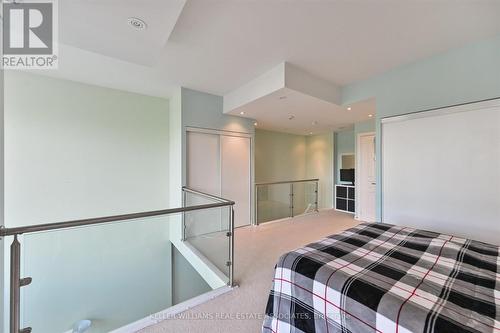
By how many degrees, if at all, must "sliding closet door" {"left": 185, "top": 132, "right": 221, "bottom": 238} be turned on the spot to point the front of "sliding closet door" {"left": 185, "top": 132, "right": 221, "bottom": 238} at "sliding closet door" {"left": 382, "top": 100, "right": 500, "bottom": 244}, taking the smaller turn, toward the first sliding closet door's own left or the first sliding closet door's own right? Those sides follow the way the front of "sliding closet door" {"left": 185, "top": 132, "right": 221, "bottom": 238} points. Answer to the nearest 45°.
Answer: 0° — it already faces it

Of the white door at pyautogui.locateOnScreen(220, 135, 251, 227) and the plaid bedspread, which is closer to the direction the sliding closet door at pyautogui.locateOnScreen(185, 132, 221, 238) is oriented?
the plaid bedspread

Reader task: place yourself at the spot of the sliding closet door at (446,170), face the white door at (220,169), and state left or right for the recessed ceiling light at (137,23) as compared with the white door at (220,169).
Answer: left

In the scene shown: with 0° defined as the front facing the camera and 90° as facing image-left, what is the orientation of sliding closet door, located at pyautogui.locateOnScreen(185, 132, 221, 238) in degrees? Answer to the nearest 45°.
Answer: approximately 315°

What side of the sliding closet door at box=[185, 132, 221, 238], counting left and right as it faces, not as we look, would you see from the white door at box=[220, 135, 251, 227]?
left

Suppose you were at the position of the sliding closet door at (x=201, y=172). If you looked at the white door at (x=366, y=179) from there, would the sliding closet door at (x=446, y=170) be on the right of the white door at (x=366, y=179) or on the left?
right

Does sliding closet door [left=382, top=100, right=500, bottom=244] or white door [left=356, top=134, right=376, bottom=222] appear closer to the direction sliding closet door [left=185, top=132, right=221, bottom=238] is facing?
the sliding closet door

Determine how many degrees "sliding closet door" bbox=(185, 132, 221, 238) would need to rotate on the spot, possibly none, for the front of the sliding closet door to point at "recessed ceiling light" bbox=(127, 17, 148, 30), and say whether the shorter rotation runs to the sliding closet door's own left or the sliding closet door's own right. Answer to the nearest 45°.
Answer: approximately 45° to the sliding closet door's own right
